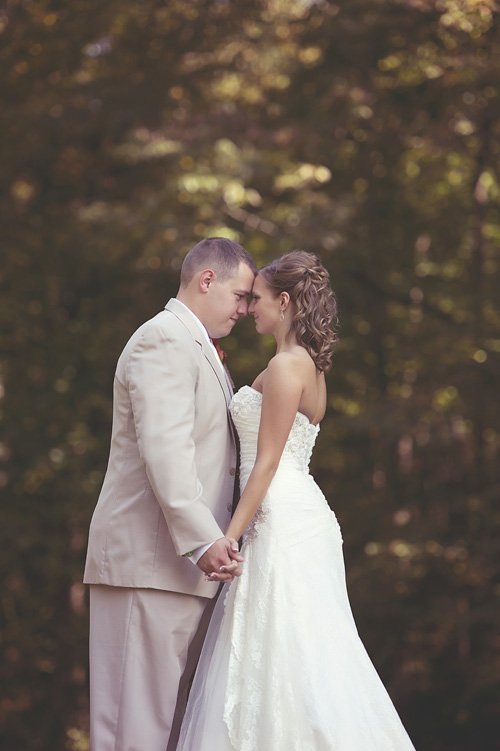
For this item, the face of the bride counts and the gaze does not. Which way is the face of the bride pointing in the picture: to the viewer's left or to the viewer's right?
to the viewer's left

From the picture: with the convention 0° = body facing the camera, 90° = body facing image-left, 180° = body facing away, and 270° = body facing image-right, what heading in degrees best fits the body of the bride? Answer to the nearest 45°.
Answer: approximately 90°

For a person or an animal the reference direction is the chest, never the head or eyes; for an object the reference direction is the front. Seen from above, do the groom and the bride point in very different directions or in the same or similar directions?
very different directions

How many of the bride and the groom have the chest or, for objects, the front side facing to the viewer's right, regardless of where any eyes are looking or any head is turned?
1

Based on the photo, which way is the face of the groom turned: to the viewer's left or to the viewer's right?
to the viewer's right

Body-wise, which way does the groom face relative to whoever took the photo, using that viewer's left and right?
facing to the right of the viewer
